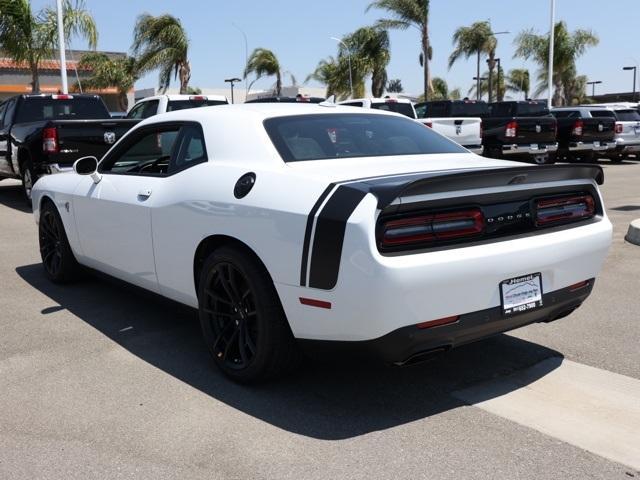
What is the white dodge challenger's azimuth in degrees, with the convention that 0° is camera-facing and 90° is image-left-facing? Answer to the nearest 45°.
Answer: approximately 135°

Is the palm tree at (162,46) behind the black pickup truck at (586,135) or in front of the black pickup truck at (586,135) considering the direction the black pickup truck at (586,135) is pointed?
in front

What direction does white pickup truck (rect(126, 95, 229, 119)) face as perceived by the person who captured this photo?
facing away from the viewer and to the left of the viewer

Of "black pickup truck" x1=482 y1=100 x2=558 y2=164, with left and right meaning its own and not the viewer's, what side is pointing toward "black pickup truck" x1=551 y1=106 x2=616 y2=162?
right

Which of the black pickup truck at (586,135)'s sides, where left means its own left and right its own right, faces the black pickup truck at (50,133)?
left

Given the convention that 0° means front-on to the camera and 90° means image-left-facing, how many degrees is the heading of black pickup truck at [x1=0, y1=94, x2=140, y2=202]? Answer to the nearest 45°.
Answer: approximately 135°

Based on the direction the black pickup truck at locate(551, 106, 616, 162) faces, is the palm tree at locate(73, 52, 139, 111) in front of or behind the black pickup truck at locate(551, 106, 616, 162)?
in front

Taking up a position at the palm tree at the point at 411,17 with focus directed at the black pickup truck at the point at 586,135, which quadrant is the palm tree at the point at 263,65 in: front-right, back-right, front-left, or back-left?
back-right

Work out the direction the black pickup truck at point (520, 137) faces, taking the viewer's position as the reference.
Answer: facing away from the viewer and to the left of the viewer

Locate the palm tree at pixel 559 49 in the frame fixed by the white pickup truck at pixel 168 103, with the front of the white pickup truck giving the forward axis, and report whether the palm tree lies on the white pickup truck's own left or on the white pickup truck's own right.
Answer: on the white pickup truck's own right

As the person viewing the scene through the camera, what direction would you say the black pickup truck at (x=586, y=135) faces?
facing away from the viewer and to the left of the viewer

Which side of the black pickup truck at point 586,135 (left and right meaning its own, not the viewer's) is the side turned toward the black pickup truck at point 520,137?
left

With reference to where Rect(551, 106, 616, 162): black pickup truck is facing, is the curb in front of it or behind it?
behind

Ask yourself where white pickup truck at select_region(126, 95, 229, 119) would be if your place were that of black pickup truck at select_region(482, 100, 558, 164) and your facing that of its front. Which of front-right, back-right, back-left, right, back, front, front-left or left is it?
left
